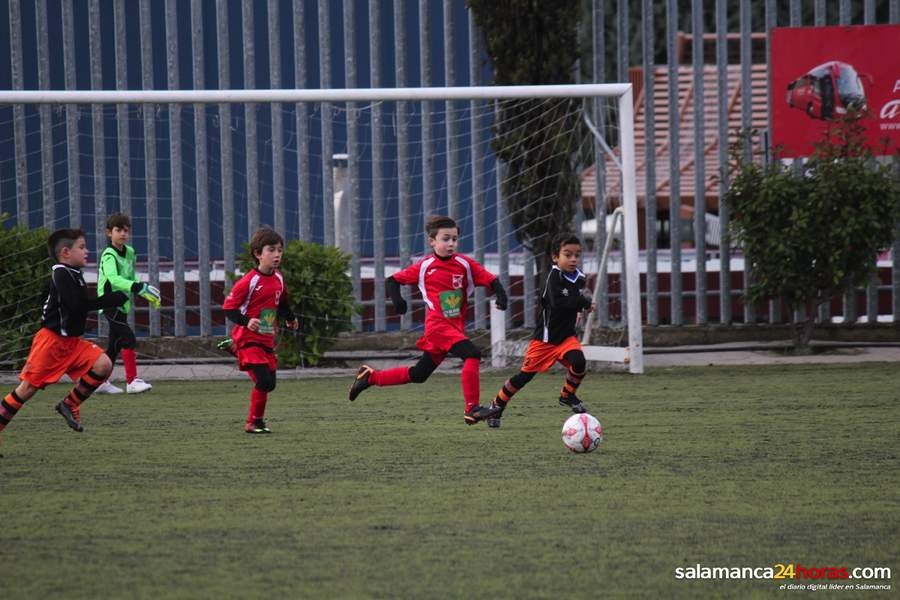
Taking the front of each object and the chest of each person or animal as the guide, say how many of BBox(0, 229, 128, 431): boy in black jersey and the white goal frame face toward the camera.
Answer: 1

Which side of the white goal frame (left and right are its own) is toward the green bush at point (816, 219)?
left

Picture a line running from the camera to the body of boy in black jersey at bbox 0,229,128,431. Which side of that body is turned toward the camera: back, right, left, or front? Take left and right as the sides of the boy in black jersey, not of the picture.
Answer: right

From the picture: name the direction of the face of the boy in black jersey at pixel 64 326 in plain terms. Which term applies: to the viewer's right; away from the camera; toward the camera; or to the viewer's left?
to the viewer's right

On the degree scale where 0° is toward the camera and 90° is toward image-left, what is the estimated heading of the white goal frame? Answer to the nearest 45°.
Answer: approximately 0°

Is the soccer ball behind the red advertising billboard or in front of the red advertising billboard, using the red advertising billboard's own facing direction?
in front

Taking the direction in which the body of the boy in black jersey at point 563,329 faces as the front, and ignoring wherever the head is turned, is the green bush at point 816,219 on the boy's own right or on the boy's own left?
on the boy's own left

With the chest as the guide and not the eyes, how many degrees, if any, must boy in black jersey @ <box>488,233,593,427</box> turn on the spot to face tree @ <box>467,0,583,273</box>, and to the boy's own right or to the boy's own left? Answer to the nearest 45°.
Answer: approximately 135° to the boy's own left

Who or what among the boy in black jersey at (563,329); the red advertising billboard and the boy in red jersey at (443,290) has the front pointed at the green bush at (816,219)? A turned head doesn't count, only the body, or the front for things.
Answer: the red advertising billboard

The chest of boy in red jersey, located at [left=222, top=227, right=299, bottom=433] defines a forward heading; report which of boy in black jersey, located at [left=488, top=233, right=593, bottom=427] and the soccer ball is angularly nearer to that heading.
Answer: the soccer ball

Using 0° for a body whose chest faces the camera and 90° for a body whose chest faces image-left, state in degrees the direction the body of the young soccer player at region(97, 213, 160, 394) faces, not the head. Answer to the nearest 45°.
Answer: approximately 315°
